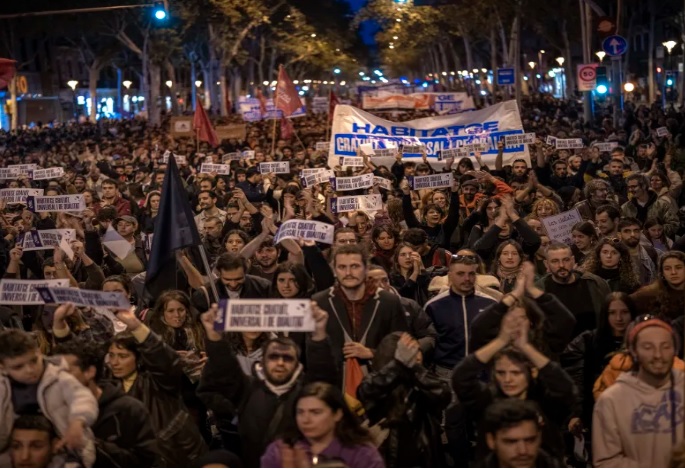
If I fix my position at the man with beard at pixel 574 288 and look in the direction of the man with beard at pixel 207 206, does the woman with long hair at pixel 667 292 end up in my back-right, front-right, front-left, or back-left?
back-right

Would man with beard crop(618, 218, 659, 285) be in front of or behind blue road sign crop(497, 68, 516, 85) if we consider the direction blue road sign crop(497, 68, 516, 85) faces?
in front

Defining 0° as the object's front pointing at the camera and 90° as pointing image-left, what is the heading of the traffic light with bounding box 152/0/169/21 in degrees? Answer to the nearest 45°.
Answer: approximately 0°

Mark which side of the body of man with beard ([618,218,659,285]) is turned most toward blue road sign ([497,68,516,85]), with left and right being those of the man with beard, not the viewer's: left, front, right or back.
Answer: back

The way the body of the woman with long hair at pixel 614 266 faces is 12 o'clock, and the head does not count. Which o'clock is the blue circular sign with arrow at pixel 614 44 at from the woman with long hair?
The blue circular sign with arrow is roughly at 6 o'clock from the woman with long hair.

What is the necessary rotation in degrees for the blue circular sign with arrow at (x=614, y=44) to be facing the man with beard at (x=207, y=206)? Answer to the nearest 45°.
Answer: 0° — it already faces them

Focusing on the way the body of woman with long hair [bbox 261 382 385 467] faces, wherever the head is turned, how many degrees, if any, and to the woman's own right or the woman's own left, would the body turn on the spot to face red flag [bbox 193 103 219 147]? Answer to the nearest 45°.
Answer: approximately 135° to the woman's own right
